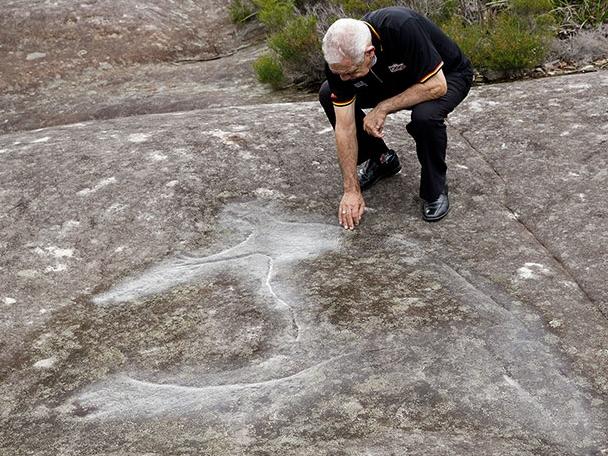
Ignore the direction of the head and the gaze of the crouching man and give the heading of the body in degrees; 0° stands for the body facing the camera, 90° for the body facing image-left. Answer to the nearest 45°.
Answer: approximately 45°

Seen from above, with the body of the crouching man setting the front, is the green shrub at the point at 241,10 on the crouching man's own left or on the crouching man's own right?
on the crouching man's own right

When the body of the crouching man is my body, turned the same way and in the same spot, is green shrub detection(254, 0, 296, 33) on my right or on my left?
on my right

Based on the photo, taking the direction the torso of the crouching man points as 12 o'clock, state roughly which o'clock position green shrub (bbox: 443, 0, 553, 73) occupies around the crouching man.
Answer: The green shrub is roughly at 5 o'clock from the crouching man.

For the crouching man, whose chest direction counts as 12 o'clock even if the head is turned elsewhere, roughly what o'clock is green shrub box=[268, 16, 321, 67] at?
The green shrub is roughly at 4 o'clock from the crouching man.

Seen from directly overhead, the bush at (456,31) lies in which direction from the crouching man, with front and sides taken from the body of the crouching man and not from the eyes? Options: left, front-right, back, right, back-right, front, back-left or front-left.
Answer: back-right

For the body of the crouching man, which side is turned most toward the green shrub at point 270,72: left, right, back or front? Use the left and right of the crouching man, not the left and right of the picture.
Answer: right

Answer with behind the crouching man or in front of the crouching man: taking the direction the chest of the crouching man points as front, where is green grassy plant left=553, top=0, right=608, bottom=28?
behind

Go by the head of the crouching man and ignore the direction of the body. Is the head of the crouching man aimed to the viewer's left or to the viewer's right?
to the viewer's left

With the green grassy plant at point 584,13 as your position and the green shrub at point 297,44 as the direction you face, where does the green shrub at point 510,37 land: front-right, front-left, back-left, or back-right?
front-left
